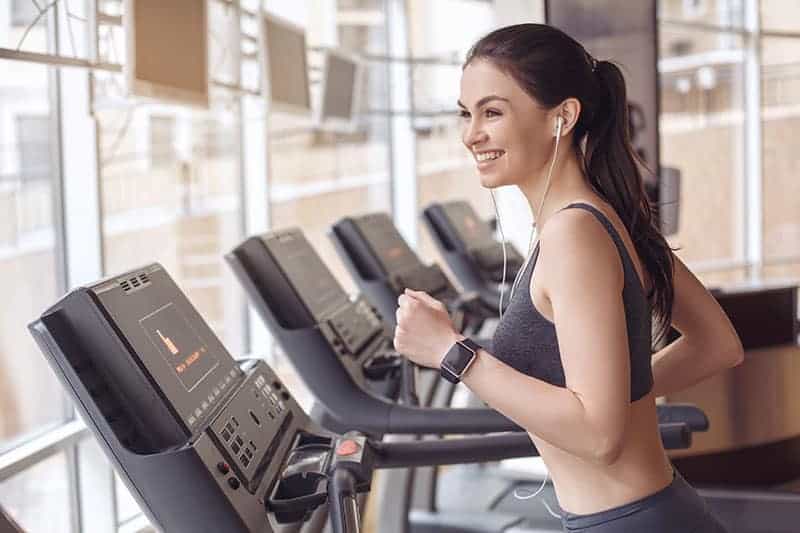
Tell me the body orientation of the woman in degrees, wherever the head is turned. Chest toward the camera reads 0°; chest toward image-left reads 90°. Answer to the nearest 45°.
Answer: approximately 90°
